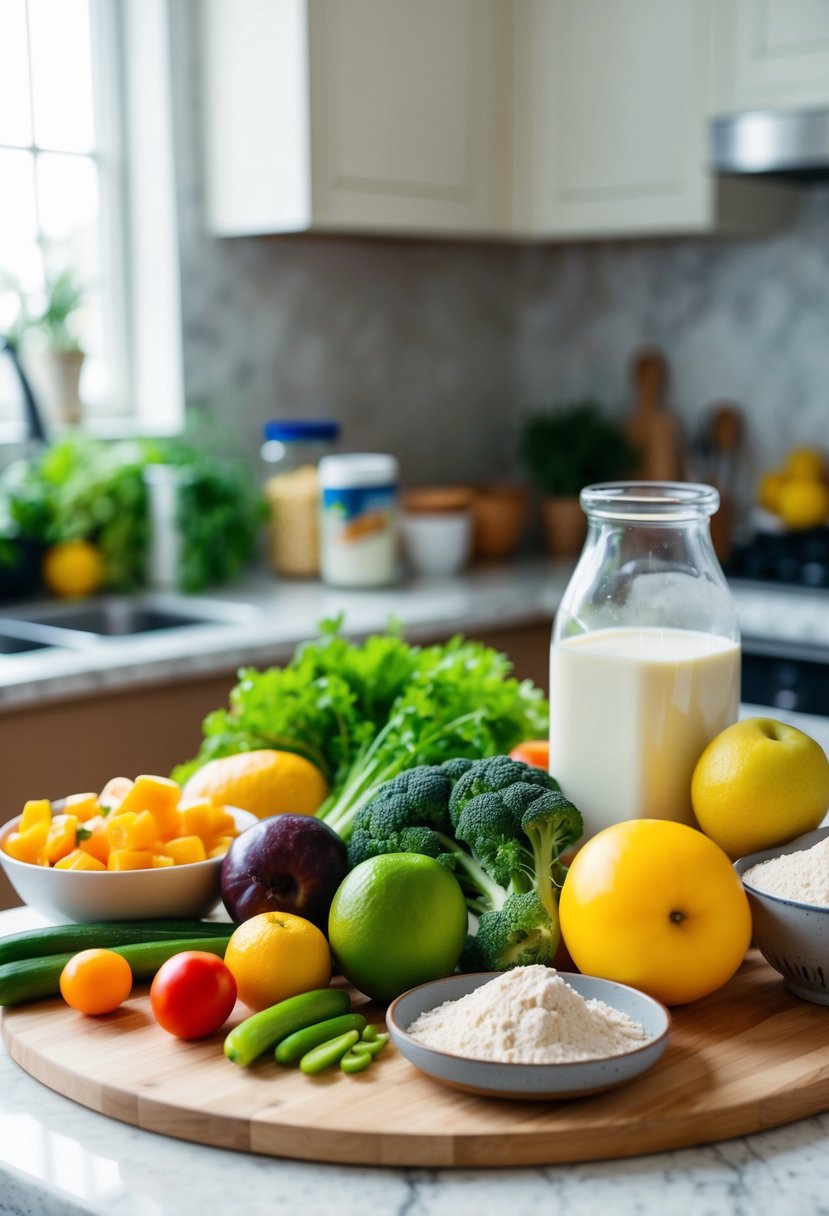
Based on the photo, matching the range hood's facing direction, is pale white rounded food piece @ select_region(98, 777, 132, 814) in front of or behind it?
in front

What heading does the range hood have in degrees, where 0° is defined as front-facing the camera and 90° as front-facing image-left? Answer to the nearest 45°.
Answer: approximately 45°

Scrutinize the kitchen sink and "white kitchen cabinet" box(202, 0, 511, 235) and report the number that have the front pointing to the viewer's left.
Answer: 0

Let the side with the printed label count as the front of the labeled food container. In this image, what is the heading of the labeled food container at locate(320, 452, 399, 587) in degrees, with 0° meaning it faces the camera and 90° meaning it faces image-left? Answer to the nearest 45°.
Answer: approximately 0°

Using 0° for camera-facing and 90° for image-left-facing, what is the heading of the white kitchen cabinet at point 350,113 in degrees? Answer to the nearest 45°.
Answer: approximately 315°

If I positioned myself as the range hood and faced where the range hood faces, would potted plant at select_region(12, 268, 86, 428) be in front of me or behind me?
in front

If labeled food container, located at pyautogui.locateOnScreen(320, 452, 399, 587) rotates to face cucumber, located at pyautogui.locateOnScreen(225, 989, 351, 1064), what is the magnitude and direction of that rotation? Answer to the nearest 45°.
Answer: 0° — it already faces it

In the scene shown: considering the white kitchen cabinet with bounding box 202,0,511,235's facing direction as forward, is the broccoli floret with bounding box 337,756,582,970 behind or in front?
in front

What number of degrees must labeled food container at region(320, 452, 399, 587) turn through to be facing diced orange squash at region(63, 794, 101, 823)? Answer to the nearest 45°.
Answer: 0° — it already faces it

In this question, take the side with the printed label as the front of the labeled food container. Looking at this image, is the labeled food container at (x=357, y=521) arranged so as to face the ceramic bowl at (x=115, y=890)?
yes

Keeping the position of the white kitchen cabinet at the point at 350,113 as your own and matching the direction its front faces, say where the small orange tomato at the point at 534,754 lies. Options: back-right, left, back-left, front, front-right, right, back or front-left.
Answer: front-right
